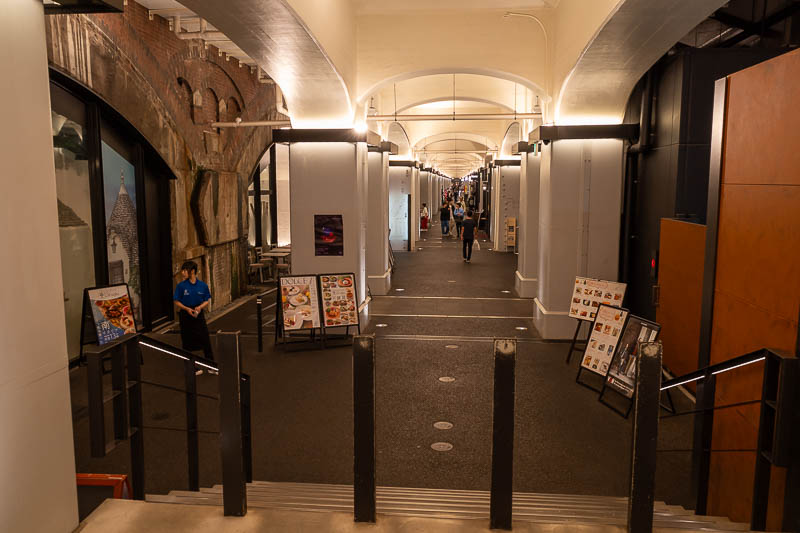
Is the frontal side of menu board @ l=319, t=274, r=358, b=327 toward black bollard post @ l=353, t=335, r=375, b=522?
yes

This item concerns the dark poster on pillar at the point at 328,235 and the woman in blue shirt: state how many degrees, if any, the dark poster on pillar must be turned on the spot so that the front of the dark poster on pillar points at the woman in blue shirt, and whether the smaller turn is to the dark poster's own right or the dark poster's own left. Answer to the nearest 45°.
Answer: approximately 45° to the dark poster's own right

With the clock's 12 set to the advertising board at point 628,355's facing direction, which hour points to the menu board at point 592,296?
the menu board at point 592,296 is roughly at 4 o'clock from the advertising board at point 628,355.

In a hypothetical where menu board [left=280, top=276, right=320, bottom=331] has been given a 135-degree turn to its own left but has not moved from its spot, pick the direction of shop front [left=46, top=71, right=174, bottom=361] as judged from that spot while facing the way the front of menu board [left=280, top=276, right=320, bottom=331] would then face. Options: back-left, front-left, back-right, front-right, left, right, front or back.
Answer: back-left

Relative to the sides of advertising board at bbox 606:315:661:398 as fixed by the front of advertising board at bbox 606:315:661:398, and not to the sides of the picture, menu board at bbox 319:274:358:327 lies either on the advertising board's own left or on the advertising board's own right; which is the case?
on the advertising board's own right

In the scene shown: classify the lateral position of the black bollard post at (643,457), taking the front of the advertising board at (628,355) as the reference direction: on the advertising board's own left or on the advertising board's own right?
on the advertising board's own left

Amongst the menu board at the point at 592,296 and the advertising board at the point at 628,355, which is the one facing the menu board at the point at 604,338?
the menu board at the point at 592,296
